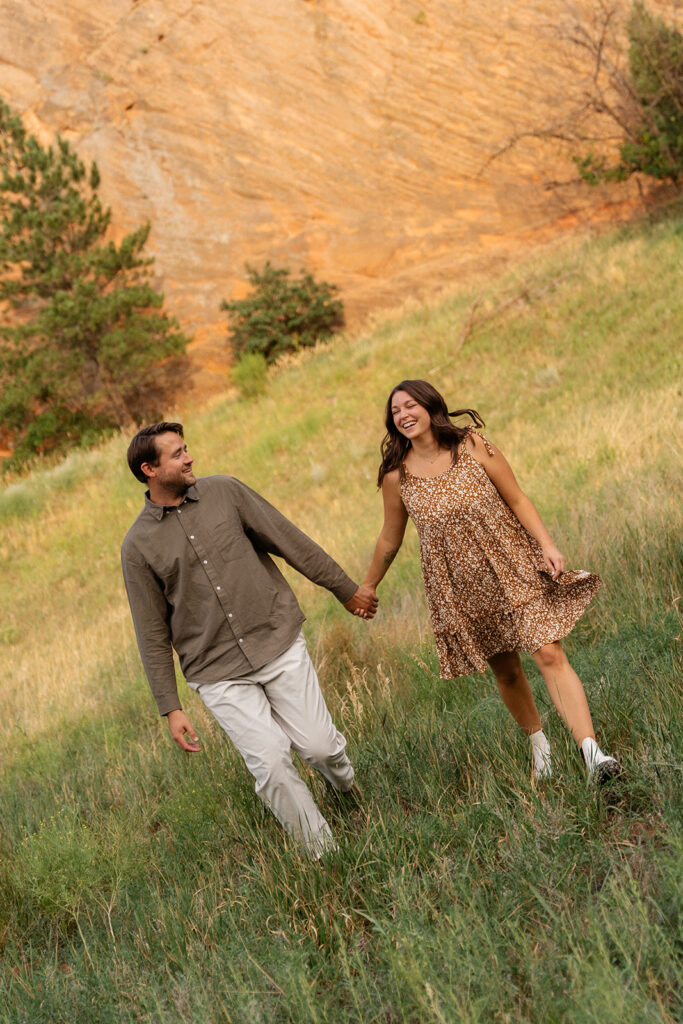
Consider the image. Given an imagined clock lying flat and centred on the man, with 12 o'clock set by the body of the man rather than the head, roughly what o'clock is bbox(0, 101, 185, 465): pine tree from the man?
The pine tree is roughly at 6 o'clock from the man.

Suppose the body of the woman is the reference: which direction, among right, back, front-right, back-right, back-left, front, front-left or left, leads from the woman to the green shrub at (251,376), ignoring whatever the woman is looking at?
back

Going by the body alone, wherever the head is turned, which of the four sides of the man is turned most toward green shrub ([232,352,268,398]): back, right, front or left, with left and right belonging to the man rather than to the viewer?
back

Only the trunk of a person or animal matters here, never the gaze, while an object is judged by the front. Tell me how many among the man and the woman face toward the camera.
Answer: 2

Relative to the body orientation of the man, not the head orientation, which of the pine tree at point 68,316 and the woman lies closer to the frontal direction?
the woman

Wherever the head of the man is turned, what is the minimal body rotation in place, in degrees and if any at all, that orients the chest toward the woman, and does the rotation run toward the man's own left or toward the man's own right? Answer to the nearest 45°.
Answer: approximately 90° to the man's own left

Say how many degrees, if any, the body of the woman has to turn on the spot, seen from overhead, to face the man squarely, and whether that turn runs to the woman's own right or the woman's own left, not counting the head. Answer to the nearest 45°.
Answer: approximately 90° to the woman's own right

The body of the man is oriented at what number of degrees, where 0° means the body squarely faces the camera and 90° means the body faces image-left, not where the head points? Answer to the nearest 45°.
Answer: approximately 0°
